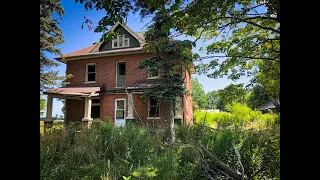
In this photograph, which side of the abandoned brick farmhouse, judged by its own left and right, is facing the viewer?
front
